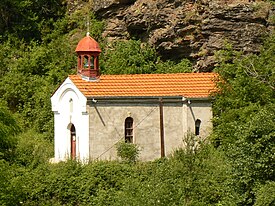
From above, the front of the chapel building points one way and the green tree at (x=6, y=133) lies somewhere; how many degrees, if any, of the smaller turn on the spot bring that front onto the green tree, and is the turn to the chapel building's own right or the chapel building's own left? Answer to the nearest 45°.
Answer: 0° — it already faces it

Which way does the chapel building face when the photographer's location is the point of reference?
facing the viewer and to the left of the viewer
